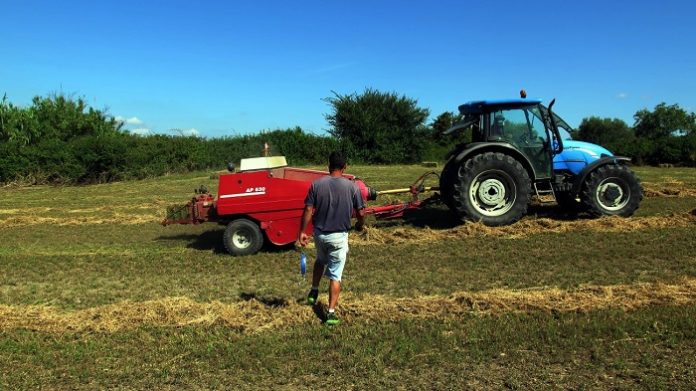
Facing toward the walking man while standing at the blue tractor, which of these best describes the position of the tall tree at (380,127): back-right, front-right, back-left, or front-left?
back-right

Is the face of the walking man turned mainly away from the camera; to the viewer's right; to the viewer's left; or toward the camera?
away from the camera

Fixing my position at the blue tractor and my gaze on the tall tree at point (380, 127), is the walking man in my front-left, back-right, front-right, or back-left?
back-left

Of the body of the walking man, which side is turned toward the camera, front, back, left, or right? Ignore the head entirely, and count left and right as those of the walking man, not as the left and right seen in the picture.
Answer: back

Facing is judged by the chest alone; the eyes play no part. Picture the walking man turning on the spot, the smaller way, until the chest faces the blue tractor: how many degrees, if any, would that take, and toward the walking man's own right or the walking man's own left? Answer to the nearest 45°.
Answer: approximately 45° to the walking man's own right

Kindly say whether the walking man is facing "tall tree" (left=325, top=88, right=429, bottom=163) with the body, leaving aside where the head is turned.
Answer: yes

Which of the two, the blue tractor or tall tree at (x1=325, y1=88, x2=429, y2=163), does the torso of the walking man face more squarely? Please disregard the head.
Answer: the tall tree
